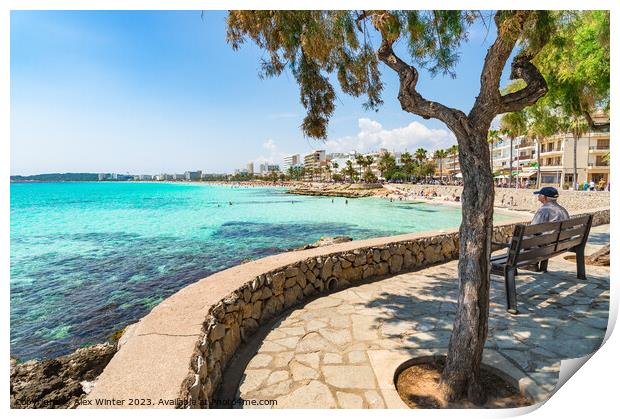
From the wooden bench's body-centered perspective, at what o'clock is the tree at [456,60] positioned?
The tree is roughly at 8 o'clock from the wooden bench.

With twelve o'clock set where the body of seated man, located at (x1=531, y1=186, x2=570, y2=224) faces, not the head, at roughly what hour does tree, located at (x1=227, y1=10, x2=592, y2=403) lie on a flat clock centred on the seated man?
The tree is roughly at 8 o'clock from the seated man.

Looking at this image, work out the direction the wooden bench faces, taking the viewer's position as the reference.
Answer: facing away from the viewer and to the left of the viewer

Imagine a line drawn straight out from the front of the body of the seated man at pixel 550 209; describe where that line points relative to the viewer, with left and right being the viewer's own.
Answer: facing away from the viewer and to the left of the viewer

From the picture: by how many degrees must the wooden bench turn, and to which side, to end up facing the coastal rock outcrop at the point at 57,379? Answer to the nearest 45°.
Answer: approximately 90° to its left

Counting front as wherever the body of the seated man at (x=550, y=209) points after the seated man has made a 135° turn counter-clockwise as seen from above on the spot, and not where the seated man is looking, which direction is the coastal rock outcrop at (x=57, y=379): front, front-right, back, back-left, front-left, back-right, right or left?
front-right
